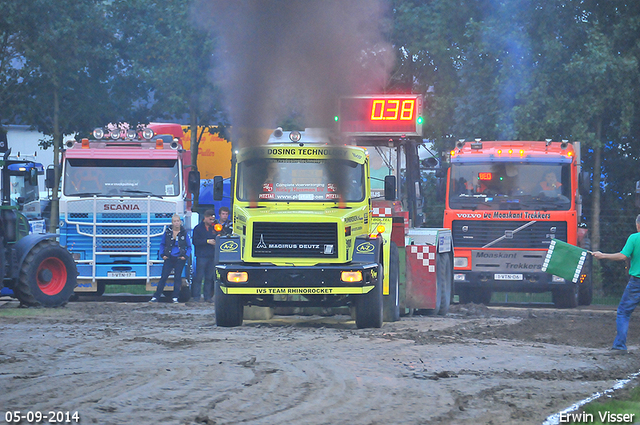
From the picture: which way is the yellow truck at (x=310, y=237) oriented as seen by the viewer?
toward the camera

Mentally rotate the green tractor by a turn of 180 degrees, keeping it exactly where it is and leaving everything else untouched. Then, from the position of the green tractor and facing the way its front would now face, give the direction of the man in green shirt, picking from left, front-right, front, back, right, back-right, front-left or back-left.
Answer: right

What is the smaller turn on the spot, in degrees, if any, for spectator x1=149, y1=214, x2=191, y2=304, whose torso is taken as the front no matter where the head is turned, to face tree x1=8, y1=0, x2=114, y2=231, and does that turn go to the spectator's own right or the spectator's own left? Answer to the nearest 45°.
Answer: approximately 180°

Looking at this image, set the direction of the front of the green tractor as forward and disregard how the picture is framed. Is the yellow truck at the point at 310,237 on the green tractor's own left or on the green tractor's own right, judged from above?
on the green tractor's own left

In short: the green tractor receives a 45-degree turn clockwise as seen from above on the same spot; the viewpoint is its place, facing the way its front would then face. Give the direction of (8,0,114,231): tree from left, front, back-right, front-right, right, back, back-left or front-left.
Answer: right

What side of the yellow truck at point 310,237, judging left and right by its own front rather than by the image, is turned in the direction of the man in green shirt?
left

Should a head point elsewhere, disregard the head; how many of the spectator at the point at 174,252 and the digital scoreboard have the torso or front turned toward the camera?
2

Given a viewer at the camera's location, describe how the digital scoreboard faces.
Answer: facing the viewer

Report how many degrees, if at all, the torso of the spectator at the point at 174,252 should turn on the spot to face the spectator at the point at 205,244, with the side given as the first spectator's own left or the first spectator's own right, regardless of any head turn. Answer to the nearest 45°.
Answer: approximately 135° to the first spectator's own left

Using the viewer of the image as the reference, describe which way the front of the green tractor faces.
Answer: facing the viewer and to the left of the viewer

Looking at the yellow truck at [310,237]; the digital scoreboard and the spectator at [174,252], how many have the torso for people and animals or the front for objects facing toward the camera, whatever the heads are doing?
3
